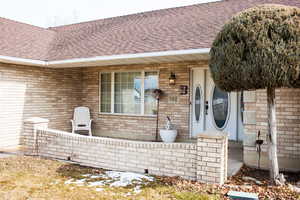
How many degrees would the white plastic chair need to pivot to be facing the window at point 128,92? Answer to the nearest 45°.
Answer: approximately 90° to its left

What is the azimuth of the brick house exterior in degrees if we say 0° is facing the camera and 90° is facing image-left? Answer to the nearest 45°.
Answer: approximately 45°

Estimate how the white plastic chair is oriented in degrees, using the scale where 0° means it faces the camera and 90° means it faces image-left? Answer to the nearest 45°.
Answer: approximately 0°
